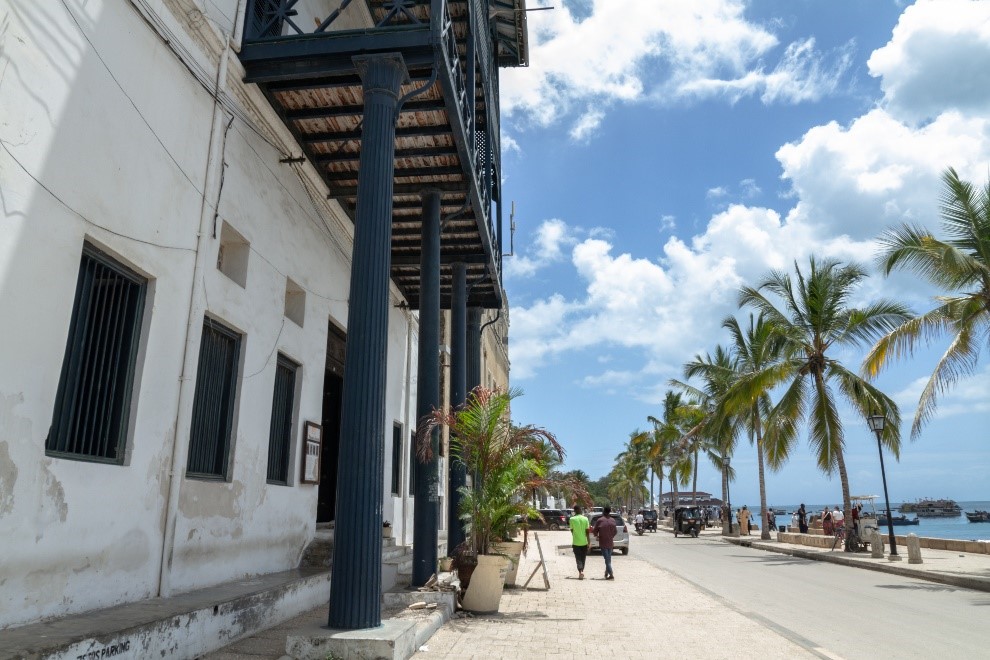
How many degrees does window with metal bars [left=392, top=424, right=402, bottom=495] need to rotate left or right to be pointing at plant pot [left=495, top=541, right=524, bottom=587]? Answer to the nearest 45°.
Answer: approximately 45° to its right

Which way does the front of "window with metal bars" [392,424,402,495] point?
to the viewer's right

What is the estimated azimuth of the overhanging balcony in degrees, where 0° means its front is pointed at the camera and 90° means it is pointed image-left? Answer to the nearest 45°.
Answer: approximately 270°

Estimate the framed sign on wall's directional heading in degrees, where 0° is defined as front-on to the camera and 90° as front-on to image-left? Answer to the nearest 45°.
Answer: approximately 315°

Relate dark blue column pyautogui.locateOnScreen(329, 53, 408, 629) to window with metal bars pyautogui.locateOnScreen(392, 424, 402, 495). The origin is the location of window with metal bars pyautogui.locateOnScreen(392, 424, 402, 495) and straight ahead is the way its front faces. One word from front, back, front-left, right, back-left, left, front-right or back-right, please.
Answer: right

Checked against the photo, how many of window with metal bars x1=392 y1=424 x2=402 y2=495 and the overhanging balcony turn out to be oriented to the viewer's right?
2

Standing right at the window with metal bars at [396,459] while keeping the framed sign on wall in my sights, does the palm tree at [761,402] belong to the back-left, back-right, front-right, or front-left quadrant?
back-left

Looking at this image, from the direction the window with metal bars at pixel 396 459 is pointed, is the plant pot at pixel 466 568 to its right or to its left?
on its right

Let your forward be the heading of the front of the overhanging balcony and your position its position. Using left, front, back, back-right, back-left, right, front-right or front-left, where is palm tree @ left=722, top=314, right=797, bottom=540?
front-left

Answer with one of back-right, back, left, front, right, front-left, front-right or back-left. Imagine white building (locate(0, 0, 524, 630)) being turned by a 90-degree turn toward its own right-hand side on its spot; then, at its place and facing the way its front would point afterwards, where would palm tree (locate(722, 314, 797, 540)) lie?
back

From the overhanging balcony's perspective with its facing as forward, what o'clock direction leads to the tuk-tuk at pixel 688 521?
The tuk-tuk is roughly at 10 o'clock from the overhanging balcony.

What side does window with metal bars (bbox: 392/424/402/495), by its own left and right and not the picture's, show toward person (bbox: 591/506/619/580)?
front
